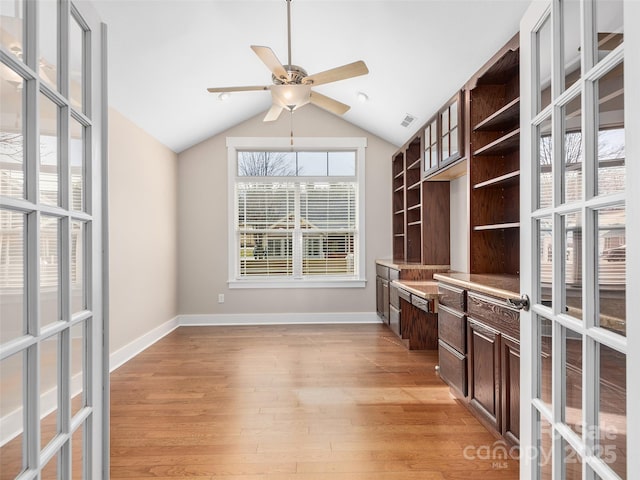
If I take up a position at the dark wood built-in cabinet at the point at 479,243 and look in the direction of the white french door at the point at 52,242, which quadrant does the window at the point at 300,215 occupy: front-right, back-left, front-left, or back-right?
back-right

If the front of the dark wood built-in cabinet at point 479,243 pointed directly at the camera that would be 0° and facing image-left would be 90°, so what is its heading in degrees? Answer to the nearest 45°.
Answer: approximately 90°

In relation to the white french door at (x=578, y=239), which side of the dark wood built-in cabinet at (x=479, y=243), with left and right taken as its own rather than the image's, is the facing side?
left

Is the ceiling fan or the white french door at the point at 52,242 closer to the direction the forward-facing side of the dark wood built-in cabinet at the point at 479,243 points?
the ceiling fan

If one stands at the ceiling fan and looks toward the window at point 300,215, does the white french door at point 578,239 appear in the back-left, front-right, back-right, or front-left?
back-right

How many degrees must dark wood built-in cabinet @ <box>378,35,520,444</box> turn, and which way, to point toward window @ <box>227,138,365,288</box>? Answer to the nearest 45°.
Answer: approximately 45° to its right

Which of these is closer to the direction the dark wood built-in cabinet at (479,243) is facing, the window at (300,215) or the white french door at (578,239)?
the window

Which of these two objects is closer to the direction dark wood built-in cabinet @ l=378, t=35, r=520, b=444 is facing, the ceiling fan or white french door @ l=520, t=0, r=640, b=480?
the ceiling fan
